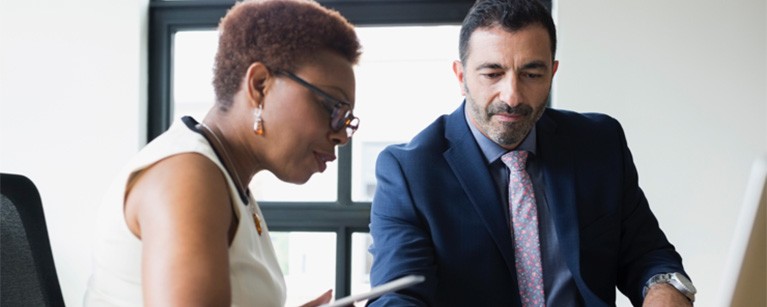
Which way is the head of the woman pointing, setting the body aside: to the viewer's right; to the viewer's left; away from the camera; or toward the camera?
to the viewer's right

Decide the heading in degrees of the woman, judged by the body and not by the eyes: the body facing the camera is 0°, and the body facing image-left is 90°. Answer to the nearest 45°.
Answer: approximately 270°

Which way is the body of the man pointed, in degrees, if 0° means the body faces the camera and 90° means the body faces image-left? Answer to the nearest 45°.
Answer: approximately 0°

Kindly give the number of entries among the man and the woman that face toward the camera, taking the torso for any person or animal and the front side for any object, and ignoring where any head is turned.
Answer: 1

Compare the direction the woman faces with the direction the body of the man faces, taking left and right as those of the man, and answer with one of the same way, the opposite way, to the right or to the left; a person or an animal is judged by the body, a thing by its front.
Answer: to the left
